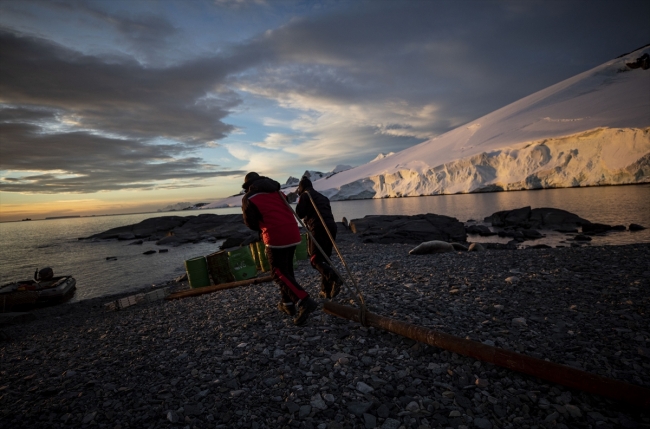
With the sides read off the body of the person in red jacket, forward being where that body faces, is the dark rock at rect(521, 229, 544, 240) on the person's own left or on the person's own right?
on the person's own right

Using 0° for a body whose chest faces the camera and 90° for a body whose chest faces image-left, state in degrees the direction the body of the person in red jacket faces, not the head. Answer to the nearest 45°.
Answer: approximately 135°

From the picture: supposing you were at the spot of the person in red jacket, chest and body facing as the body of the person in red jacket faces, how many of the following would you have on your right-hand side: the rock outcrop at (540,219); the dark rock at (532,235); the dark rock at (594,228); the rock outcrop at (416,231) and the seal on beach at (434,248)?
5

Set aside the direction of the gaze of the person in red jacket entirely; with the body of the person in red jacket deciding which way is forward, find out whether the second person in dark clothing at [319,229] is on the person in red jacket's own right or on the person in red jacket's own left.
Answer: on the person in red jacket's own right

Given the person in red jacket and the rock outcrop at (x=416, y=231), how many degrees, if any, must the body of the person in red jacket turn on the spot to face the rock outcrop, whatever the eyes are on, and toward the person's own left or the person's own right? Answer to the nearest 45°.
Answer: approximately 90° to the person's own right

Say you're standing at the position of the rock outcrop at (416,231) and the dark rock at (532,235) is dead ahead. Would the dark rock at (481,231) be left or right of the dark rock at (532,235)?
left

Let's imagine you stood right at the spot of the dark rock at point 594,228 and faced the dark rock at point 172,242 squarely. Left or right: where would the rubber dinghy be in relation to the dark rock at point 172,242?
left

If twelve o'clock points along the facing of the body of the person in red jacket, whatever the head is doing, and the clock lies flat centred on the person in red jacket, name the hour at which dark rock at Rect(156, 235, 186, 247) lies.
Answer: The dark rock is roughly at 1 o'clock from the person in red jacket.

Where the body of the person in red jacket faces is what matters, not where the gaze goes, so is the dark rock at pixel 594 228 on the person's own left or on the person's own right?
on the person's own right

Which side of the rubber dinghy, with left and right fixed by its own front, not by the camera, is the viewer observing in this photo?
right

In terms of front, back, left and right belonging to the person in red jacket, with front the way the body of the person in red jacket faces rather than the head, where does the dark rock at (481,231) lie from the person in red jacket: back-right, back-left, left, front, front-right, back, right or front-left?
right

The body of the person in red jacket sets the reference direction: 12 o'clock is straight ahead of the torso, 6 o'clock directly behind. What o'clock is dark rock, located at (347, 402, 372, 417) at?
The dark rock is roughly at 7 o'clock from the person in red jacket.
